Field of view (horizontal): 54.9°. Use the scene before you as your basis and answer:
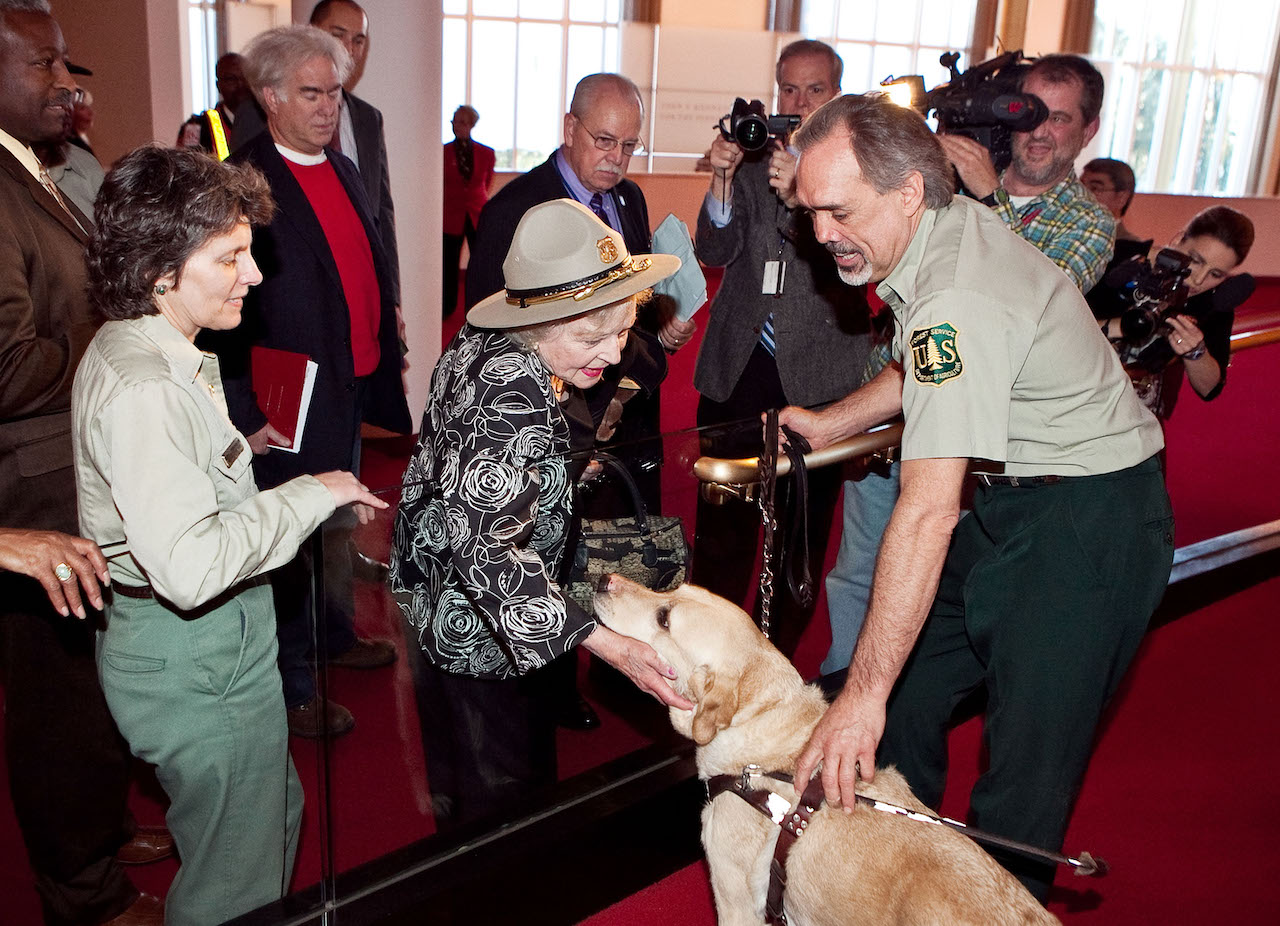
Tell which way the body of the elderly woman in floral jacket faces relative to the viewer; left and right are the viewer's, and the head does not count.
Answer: facing to the right of the viewer

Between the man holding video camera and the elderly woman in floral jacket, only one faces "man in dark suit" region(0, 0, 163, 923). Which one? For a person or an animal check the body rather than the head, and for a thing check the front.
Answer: the man holding video camera

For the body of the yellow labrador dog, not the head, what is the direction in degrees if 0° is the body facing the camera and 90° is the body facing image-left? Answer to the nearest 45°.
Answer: approximately 90°

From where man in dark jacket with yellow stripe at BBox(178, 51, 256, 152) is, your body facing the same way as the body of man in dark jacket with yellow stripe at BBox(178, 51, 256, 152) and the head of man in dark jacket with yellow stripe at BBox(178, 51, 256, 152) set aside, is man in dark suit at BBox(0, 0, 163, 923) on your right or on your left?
on your right

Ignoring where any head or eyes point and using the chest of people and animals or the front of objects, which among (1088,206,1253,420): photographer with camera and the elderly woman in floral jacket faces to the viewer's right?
the elderly woman in floral jacket

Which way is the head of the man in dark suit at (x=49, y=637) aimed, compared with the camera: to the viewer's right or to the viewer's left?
to the viewer's right

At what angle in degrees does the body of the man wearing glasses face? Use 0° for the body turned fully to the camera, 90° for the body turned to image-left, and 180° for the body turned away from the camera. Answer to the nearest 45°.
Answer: approximately 315°

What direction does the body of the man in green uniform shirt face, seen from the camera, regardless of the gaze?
to the viewer's left

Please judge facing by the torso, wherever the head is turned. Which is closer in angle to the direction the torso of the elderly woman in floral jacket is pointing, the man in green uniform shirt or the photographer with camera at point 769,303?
the man in green uniform shirt
